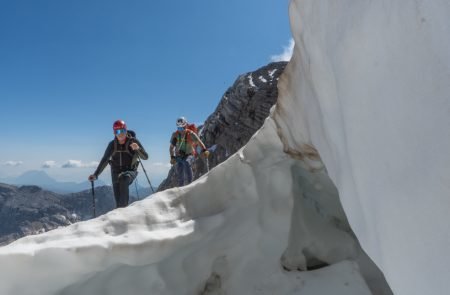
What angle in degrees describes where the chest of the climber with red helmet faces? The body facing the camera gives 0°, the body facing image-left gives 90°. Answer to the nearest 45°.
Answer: approximately 0°
